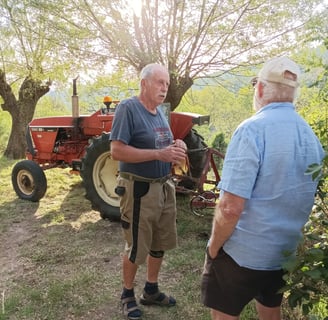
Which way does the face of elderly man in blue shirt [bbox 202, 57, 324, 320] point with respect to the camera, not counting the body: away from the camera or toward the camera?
away from the camera

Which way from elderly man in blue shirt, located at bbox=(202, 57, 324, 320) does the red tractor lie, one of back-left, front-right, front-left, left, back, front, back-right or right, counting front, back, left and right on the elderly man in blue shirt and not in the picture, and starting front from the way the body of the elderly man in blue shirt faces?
front

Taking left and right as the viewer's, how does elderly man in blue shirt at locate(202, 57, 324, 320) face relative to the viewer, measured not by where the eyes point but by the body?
facing away from the viewer and to the left of the viewer

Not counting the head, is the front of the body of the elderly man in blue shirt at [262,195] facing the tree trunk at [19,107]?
yes
